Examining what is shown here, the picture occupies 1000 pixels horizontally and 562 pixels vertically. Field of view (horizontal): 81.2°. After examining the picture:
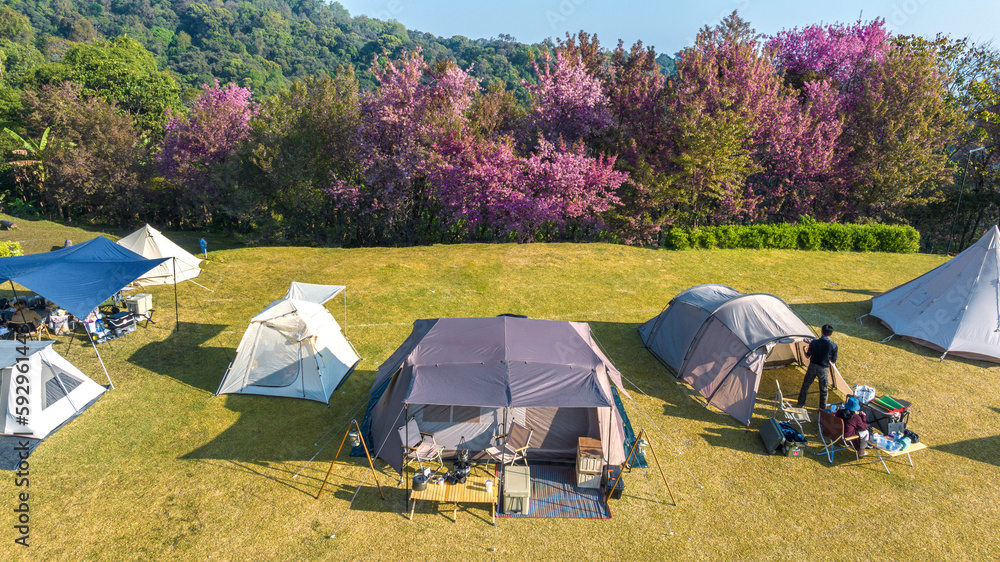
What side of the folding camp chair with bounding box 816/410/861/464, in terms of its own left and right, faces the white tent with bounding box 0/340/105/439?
back

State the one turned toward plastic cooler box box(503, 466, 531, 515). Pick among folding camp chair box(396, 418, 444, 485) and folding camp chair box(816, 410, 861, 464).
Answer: folding camp chair box(396, 418, 444, 485)

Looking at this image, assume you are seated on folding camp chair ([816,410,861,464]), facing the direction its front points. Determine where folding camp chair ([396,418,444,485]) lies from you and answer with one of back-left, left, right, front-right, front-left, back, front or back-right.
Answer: back

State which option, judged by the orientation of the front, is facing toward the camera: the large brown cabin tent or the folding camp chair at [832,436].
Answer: the large brown cabin tent

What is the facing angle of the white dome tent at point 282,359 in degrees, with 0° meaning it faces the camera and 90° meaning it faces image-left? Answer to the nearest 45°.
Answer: approximately 0°

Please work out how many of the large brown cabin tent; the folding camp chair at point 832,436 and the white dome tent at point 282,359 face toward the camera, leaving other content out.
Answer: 2

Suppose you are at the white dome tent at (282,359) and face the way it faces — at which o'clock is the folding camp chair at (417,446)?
The folding camp chair is roughly at 11 o'clock from the white dome tent.

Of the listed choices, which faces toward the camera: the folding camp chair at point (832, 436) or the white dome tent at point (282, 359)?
the white dome tent

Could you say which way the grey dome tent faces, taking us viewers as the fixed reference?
facing the viewer and to the right of the viewer

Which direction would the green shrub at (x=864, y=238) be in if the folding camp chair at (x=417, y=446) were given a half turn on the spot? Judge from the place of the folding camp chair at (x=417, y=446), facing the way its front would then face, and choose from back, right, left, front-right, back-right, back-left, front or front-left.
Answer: right

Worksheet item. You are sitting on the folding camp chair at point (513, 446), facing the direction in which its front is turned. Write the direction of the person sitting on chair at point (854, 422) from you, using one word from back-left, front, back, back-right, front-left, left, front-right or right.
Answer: back-left
